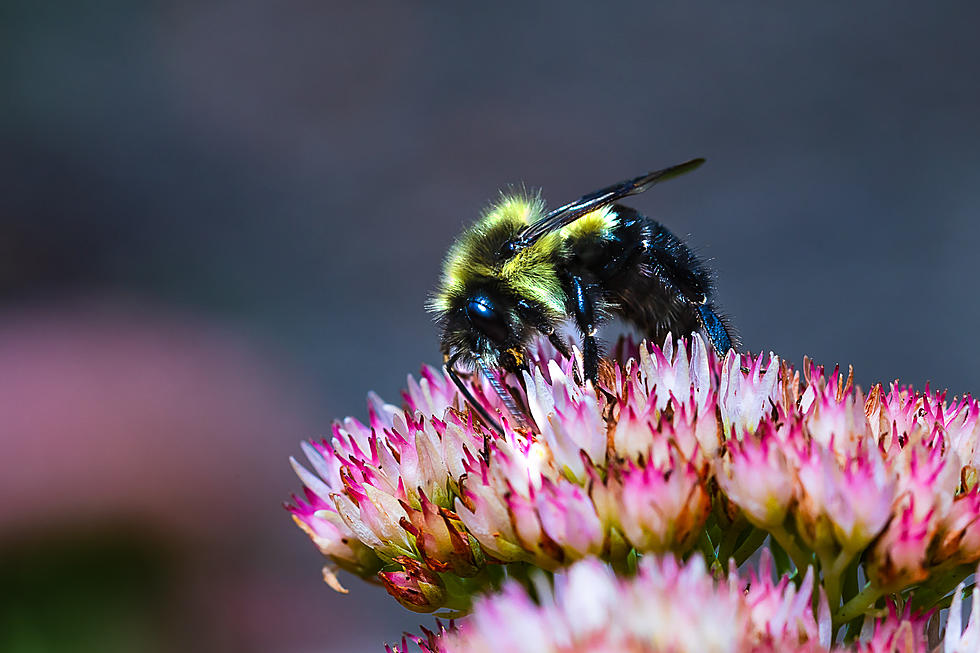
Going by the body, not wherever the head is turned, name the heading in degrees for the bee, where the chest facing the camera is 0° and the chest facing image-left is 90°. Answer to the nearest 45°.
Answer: approximately 90°
